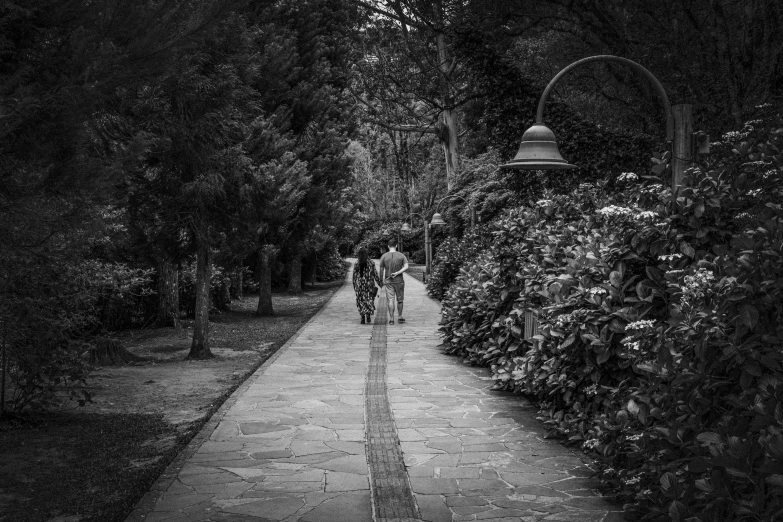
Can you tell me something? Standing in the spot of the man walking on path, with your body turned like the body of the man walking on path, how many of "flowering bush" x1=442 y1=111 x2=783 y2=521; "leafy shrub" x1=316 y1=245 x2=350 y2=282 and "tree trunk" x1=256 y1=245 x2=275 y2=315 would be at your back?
1

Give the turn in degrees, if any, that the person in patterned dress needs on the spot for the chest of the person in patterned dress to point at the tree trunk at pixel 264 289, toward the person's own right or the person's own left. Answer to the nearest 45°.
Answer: approximately 45° to the person's own left

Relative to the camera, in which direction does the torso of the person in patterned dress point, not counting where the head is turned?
away from the camera

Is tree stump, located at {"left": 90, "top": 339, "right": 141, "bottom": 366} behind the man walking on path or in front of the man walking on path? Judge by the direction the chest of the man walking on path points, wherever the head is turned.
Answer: behind

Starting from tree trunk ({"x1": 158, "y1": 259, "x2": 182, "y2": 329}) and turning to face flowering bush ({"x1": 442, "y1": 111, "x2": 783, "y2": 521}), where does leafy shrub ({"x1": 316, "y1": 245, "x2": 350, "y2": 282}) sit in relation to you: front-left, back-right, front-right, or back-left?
back-left

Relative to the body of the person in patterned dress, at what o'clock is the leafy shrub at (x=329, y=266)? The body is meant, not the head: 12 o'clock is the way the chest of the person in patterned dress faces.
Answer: The leafy shrub is roughly at 12 o'clock from the person in patterned dress.

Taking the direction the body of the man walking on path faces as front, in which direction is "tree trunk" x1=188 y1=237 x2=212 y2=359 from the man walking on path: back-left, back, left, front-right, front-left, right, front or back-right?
back-left

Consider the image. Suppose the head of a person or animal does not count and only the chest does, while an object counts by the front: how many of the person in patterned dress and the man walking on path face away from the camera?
2

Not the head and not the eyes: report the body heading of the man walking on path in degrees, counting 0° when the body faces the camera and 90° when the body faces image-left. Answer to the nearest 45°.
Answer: approximately 180°

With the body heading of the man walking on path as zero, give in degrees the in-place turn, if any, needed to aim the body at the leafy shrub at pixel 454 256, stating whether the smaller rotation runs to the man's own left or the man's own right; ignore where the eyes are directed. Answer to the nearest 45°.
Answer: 0° — they already face it
